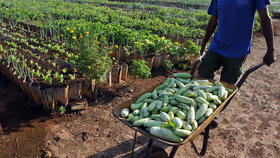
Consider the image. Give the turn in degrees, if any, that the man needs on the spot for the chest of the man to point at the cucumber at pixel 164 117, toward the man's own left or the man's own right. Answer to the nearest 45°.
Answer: approximately 45° to the man's own left

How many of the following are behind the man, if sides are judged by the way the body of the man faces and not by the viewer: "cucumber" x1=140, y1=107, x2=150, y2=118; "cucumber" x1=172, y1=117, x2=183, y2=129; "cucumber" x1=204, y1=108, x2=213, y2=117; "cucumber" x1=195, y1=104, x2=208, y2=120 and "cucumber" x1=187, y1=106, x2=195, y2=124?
0

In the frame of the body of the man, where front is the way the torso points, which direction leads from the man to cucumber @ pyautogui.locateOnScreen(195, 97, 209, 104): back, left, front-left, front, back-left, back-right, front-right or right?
front-left

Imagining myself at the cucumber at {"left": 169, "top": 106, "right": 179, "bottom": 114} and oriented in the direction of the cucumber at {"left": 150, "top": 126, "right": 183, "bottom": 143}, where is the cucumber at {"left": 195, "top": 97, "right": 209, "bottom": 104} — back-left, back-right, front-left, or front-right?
back-left

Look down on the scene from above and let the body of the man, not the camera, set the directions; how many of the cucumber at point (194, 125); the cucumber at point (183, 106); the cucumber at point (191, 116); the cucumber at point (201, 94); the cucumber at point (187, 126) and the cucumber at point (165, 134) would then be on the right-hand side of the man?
0

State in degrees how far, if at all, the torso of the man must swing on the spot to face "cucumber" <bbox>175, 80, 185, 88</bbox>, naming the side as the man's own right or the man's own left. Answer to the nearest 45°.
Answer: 0° — they already face it

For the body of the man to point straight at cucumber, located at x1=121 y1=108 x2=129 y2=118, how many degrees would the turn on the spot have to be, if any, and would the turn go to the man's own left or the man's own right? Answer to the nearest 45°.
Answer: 0° — they already face it

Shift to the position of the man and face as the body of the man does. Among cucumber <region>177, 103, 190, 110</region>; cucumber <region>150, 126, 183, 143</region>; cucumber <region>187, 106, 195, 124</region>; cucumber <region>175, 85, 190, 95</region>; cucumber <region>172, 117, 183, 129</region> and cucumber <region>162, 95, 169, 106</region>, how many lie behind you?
0

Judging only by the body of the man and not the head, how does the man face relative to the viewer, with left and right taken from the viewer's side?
facing the viewer and to the left of the viewer

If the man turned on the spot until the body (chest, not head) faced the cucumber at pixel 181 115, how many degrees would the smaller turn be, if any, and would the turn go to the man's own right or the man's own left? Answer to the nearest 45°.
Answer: approximately 45° to the man's own left

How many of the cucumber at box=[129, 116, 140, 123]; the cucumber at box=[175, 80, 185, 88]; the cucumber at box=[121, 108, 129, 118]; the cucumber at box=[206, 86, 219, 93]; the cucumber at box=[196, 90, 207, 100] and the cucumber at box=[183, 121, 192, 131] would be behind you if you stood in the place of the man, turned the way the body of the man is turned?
0

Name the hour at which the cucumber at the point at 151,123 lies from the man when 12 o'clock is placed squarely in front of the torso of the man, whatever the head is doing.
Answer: The cucumber is roughly at 11 o'clock from the man.

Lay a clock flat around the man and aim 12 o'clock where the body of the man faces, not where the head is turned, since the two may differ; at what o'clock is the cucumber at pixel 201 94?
The cucumber is roughly at 11 o'clock from the man.

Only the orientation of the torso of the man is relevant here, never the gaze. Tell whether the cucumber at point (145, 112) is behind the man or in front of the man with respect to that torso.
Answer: in front

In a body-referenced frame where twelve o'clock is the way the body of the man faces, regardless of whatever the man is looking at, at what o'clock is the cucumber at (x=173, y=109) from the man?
The cucumber is roughly at 11 o'clock from the man.

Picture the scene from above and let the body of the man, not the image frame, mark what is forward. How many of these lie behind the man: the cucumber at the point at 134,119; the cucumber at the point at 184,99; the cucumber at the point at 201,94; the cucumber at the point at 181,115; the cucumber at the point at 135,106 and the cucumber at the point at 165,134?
0

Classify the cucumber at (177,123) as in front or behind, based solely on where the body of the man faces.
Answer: in front

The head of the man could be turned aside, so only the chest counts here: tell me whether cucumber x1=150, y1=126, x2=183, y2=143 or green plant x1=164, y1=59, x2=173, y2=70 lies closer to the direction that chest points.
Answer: the cucumber

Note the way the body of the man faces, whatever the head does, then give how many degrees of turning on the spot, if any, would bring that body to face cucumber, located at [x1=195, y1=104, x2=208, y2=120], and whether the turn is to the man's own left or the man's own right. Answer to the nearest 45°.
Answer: approximately 45° to the man's own left

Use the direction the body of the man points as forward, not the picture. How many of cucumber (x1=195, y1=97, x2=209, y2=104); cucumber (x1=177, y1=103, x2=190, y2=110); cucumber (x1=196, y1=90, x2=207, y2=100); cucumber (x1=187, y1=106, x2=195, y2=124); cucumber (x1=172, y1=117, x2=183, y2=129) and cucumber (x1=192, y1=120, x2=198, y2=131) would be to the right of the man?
0
